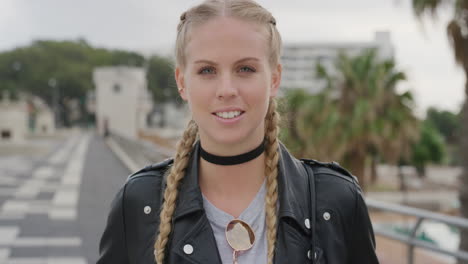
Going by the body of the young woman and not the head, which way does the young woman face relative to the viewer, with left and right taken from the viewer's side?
facing the viewer

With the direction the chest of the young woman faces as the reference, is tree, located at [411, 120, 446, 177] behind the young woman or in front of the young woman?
behind

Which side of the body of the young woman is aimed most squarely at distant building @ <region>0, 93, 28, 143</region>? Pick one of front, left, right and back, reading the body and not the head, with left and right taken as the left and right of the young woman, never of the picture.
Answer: back

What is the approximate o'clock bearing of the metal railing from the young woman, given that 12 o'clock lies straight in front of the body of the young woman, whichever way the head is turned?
The metal railing is roughly at 7 o'clock from the young woman.

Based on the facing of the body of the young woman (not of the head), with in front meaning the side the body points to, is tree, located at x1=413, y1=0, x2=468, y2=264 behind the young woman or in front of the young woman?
behind
